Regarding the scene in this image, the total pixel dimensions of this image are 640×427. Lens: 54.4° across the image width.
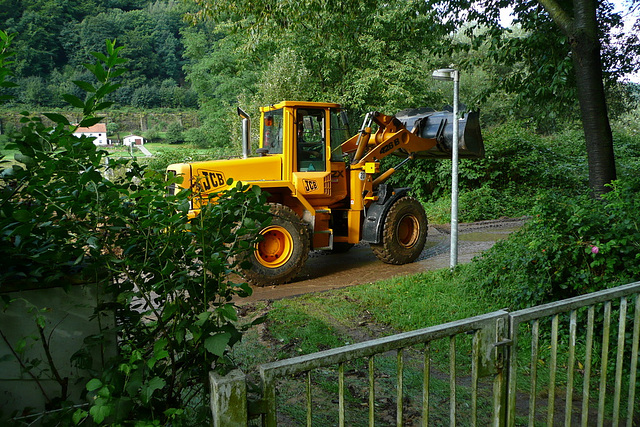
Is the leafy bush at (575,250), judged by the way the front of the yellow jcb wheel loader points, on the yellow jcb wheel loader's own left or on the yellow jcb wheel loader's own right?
on the yellow jcb wheel loader's own right

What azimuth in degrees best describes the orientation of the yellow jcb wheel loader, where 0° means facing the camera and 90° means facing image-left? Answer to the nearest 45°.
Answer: approximately 225°
